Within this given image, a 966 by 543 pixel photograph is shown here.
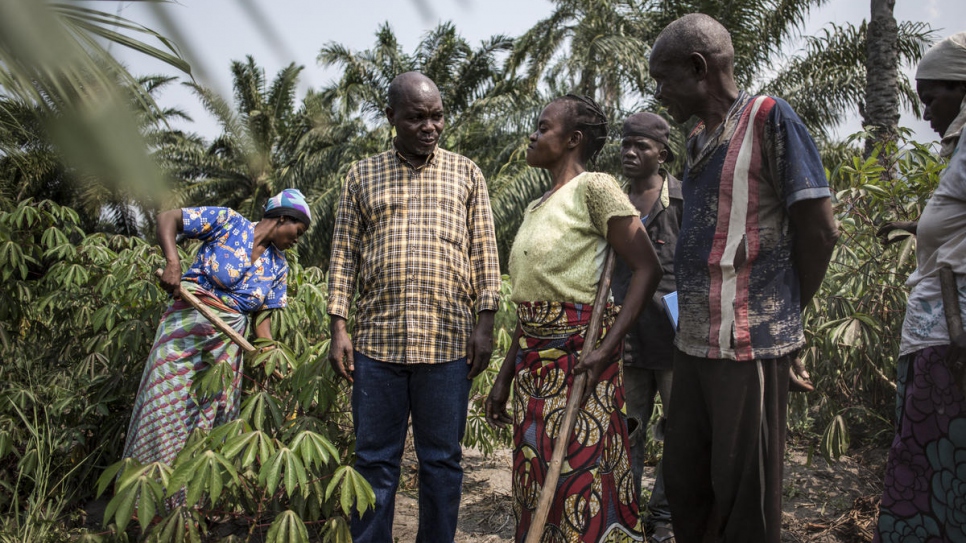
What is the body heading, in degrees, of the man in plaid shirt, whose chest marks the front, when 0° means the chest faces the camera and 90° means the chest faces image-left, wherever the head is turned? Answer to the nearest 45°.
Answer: approximately 0°

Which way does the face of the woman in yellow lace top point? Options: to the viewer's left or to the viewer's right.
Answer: to the viewer's left

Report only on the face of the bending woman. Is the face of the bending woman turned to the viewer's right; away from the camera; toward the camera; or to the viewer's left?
to the viewer's right

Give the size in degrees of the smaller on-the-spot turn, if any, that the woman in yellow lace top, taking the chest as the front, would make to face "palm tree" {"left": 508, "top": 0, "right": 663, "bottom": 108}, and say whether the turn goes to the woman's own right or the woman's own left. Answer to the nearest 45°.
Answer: approximately 135° to the woman's own right

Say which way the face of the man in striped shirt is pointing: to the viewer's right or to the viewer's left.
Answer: to the viewer's left

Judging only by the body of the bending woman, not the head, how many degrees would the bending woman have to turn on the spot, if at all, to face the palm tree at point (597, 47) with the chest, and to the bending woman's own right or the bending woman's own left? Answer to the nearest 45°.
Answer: approximately 90° to the bending woman's own left

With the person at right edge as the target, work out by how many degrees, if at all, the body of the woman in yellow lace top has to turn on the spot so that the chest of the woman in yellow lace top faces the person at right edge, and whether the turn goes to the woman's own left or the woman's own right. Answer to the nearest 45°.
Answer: approximately 135° to the woman's own left

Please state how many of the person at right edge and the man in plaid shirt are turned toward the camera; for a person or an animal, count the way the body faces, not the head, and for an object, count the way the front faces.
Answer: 1

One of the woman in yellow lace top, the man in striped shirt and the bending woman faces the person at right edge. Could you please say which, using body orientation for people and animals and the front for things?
the bending woman

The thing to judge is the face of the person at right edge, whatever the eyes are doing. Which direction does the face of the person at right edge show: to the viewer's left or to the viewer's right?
to the viewer's left

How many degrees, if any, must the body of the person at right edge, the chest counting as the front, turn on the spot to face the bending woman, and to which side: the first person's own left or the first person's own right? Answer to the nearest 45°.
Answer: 0° — they already face them
